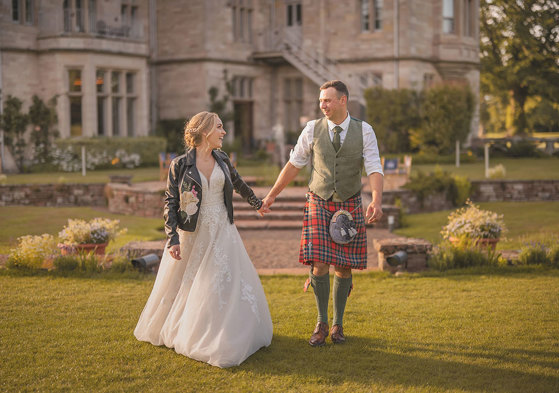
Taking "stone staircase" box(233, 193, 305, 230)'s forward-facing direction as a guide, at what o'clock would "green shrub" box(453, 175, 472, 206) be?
The green shrub is roughly at 8 o'clock from the stone staircase.

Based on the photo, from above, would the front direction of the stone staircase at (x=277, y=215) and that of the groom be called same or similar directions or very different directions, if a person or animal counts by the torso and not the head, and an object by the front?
same or similar directions

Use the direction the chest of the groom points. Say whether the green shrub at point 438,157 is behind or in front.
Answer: behind

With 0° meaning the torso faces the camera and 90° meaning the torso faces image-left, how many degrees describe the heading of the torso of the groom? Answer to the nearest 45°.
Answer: approximately 0°

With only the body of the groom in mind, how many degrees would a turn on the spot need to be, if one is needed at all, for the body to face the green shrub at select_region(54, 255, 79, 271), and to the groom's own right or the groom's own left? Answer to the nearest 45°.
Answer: approximately 135° to the groom's own right

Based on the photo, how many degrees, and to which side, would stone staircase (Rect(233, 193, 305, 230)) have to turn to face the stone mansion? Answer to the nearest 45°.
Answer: approximately 180°

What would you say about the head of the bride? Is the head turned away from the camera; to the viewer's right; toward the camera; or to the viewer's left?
to the viewer's right

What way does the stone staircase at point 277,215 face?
toward the camera

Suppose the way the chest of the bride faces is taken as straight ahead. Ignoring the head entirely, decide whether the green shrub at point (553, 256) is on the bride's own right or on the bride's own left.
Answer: on the bride's own left

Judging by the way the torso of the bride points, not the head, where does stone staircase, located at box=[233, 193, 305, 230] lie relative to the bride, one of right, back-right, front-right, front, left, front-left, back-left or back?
back-left

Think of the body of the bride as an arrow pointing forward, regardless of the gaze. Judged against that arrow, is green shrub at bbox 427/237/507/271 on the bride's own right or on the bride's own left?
on the bride's own left

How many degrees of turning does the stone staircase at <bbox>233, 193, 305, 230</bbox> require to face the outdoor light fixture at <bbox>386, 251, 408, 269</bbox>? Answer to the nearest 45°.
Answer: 0° — it already faces it

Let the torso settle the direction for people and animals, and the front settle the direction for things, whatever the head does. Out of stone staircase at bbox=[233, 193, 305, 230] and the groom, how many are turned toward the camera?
2

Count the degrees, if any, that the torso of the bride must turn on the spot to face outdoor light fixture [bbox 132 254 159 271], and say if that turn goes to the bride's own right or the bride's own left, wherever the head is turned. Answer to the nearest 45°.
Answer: approximately 135° to the bride's own left
